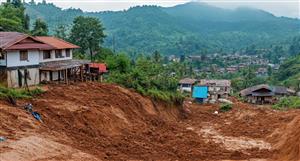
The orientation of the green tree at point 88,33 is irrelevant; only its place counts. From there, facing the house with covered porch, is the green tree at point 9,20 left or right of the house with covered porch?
right

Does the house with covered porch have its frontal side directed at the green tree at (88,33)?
no

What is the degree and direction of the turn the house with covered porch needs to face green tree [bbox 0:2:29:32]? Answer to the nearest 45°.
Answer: approximately 135° to its left
